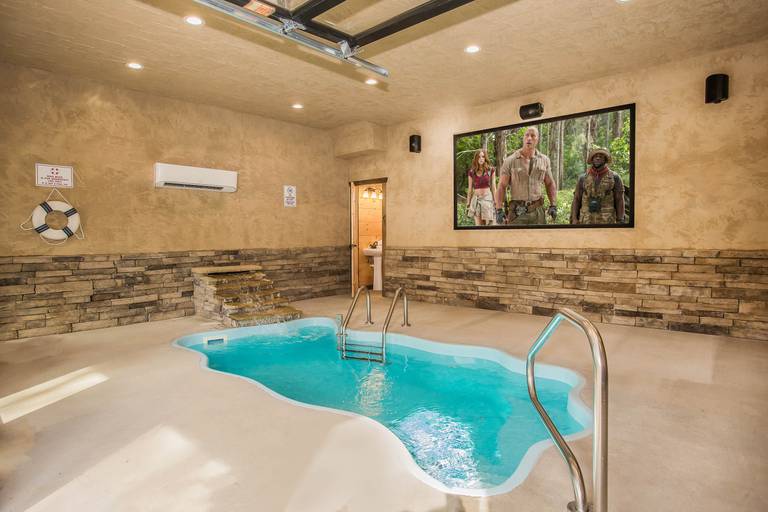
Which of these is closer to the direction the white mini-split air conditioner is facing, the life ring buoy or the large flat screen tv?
the large flat screen tv

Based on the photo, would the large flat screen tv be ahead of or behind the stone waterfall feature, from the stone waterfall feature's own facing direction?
ahead

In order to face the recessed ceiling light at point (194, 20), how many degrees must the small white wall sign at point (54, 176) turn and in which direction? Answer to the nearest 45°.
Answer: approximately 45° to its left

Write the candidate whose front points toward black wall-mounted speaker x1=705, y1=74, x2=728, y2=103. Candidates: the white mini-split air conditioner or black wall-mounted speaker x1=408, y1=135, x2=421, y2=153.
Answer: the white mini-split air conditioner

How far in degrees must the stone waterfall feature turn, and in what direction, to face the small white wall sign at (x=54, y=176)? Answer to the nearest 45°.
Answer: approximately 135° to its right

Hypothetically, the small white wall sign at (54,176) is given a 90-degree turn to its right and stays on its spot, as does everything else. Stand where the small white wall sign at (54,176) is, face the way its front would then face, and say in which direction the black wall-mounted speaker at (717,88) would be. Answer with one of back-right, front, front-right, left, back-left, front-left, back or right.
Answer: back-left

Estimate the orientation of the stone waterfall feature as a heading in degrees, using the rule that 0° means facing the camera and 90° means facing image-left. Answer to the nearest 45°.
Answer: approximately 315°

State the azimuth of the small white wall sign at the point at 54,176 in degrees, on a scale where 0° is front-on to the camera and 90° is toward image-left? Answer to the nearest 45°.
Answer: approximately 0°

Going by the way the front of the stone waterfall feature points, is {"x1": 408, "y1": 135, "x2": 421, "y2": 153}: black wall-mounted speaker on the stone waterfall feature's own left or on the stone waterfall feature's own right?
on the stone waterfall feature's own left

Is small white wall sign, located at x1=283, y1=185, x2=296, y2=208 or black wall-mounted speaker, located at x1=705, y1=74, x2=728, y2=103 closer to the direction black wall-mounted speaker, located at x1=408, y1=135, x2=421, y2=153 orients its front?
the small white wall sign

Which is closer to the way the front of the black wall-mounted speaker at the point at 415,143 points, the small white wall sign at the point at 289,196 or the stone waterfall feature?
the stone waterfall feature

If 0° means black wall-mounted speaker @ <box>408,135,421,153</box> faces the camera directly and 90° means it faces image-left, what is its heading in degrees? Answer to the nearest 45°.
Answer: approximately 45°

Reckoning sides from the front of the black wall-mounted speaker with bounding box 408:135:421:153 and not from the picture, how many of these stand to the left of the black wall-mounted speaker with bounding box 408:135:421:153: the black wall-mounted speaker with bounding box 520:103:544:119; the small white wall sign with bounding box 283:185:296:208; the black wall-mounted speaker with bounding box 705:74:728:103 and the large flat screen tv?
3

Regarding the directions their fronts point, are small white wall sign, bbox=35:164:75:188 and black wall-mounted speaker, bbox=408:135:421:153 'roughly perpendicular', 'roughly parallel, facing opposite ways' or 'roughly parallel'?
roughly perpendicular

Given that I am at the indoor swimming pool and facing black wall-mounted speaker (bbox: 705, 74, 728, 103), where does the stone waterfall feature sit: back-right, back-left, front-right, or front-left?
back-left

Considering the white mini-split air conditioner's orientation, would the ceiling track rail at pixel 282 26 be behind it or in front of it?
in front
